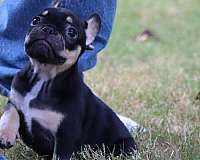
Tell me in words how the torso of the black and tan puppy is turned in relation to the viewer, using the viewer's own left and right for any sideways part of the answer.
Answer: facing the viewer and to the left of the viewer
